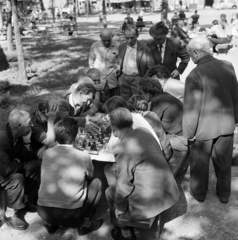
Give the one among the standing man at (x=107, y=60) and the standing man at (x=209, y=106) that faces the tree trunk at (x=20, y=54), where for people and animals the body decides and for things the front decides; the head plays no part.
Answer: the standing man at (x=209, y=106)

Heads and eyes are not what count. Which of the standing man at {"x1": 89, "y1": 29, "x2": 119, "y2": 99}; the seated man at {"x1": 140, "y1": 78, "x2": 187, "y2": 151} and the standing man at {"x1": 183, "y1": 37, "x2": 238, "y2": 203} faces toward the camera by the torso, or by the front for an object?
the standing man at {"x1": 89, "y1": 29, "x2": 119, "y2": 99}

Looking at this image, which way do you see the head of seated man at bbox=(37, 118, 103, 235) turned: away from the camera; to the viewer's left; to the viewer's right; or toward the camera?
away from the camera

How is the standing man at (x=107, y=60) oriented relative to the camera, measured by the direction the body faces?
toward the camera

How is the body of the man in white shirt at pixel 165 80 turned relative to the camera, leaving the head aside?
to the viewer's left

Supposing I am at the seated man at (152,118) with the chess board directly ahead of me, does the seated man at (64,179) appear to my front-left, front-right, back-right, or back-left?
front-left

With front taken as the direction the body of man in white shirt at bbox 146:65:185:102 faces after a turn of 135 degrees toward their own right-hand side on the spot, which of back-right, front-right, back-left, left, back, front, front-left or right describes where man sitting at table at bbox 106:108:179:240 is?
back-right

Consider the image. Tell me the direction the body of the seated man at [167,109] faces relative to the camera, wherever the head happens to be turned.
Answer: to the viewer's left

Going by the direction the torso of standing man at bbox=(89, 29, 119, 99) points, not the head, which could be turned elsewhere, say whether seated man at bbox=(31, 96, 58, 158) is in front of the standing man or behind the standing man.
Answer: in front

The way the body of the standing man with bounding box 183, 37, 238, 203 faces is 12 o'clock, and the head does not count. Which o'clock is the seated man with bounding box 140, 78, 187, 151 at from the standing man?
The seated man is roughly at 12 o'clock from the standing man.

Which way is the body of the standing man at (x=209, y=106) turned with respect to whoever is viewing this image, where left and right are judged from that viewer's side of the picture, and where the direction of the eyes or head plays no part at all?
facing away from the viewer and to the left of the viewer

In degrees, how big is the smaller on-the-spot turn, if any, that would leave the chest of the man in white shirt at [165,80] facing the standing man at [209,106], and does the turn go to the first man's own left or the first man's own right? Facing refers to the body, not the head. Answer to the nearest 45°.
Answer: approximately 90° to the first man's own left

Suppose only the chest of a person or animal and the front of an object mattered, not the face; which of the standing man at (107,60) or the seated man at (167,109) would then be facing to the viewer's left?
the seated man

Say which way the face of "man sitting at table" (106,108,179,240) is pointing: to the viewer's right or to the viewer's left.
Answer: to the viewer's left

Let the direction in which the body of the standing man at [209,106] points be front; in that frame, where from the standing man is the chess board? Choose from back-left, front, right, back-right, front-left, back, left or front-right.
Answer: front-left

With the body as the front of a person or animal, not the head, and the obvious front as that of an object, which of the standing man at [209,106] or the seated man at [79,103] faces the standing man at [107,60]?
the standing man at [209,106]

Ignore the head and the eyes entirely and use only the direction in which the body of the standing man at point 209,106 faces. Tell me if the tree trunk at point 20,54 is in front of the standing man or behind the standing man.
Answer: in front
